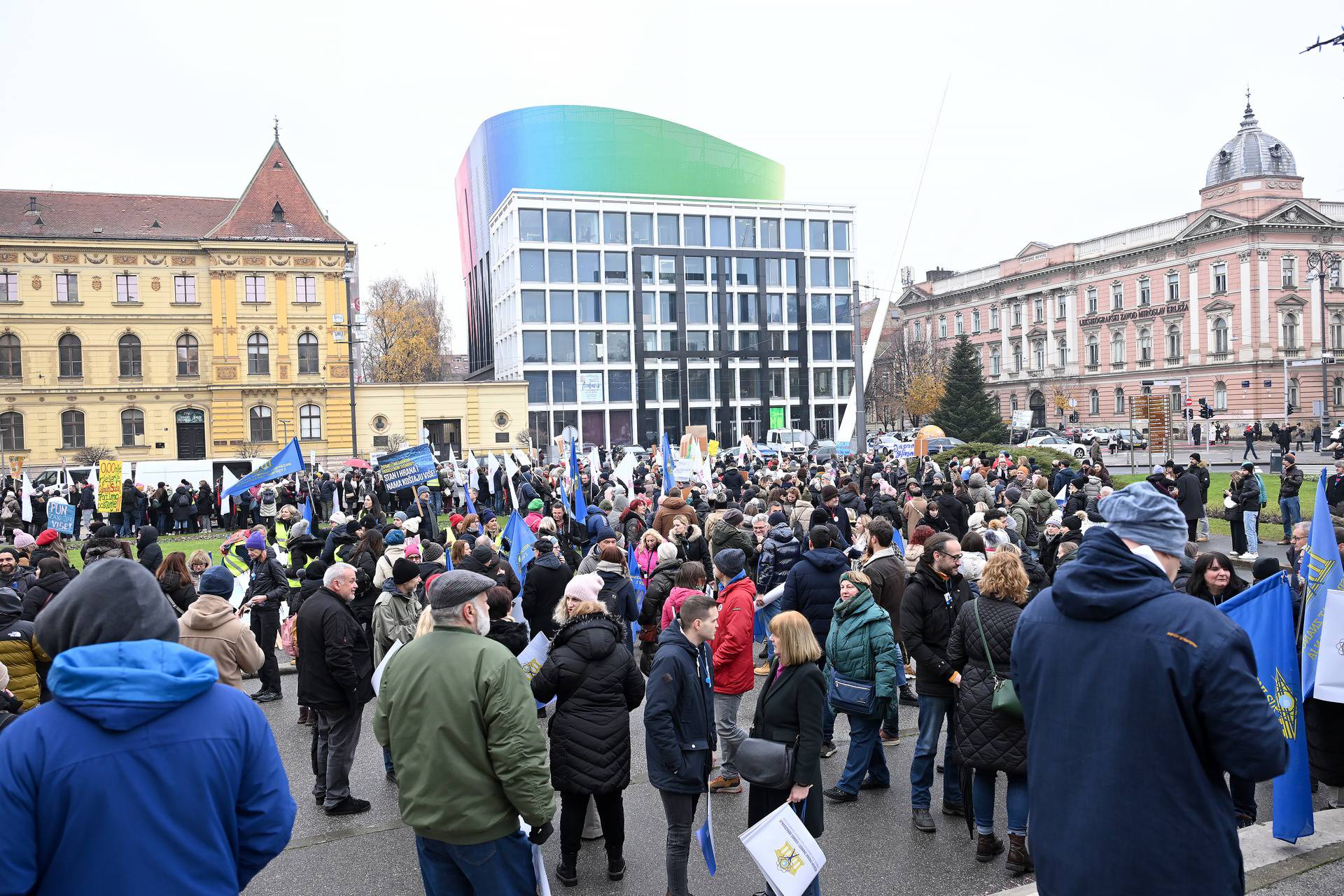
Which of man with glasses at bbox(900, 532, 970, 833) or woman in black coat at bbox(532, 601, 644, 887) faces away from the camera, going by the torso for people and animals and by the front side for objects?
the woman in black coat

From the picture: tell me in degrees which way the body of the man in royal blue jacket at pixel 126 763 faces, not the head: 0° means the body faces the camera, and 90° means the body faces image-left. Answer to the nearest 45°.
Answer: approximately 180°

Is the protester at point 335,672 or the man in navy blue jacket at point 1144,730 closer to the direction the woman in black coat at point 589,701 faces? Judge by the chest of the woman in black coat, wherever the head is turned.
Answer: the protester

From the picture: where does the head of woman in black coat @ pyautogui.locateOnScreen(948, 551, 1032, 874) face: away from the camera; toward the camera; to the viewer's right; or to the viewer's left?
away from the camera

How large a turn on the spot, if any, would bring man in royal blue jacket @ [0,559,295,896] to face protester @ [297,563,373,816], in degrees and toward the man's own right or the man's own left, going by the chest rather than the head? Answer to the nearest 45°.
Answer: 0° — they already face them

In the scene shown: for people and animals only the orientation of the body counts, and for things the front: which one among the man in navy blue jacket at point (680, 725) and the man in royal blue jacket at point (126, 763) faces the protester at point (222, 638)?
the man in royal blue jacket at point (126, 763)

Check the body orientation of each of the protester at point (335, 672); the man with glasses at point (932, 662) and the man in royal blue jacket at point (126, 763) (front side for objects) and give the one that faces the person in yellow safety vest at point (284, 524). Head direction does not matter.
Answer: the man in royal blue jacket

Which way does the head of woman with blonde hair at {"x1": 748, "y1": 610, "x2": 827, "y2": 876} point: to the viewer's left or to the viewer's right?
to the viewer's left

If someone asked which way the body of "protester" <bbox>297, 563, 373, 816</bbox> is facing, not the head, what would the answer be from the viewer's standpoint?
to the viewer's right

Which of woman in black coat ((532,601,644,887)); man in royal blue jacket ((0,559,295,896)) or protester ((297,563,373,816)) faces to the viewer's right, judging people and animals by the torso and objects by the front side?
the protester

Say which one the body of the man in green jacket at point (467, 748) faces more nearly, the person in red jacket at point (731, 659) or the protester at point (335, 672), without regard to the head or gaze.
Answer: the person in red jacket

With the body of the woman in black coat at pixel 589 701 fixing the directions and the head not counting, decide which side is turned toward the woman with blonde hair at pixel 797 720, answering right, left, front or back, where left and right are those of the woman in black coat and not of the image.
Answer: right

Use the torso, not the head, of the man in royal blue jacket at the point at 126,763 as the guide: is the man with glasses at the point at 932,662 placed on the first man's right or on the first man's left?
on the first man's right

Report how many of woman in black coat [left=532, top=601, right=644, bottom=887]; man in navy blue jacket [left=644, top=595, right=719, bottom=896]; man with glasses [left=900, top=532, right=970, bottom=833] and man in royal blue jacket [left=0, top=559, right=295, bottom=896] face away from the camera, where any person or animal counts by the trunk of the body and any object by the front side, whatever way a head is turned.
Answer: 2

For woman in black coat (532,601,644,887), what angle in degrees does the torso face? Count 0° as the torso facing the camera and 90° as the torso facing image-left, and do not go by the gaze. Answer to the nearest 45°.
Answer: approximately 180°

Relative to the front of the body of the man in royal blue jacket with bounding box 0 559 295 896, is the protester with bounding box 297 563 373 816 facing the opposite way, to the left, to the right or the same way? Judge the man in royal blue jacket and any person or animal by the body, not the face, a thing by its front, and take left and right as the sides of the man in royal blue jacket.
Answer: to the right

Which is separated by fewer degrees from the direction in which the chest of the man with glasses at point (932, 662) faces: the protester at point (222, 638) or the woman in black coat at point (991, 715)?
the woman in black coat
